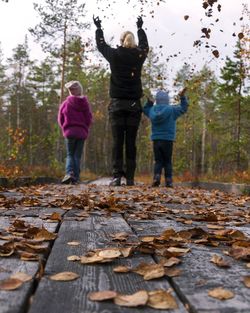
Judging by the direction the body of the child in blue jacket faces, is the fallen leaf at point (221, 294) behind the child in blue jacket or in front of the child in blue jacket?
behind

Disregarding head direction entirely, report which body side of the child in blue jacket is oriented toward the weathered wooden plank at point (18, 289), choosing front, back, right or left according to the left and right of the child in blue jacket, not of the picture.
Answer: back

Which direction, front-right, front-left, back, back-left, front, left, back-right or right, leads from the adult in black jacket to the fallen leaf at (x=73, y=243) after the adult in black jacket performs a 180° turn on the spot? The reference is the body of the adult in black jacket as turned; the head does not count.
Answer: front

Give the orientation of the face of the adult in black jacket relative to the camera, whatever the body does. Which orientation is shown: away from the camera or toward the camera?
away from the camera

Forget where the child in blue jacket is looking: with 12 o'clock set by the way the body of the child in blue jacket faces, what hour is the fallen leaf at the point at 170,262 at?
The fallen leaf is roughly at 6 o'clock from the child in blue jacket.

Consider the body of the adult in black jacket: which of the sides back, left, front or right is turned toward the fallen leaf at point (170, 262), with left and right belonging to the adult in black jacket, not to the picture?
back

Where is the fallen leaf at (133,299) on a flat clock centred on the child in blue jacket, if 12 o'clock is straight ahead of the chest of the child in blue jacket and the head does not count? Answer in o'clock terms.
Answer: The fallen leaf is roughly at 6 o'clock from the child in blue jacket.

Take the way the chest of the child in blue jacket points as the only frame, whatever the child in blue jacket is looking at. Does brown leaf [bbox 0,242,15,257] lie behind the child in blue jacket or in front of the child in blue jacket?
behind

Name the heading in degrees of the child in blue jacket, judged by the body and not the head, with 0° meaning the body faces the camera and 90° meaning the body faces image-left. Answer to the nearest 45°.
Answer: approximately 180°

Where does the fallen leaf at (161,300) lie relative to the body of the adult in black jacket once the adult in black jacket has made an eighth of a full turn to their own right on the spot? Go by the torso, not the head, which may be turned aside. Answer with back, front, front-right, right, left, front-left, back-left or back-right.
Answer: back-right

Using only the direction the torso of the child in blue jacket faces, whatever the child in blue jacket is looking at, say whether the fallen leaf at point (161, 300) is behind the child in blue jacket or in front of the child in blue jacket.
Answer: behind

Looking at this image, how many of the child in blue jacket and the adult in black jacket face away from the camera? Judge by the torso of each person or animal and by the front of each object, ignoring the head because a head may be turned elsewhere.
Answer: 2

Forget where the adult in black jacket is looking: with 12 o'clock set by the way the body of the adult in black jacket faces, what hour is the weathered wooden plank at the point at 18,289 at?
The weathered wooden plank is roughly at 6 o'clock from the adult in black jacket.
